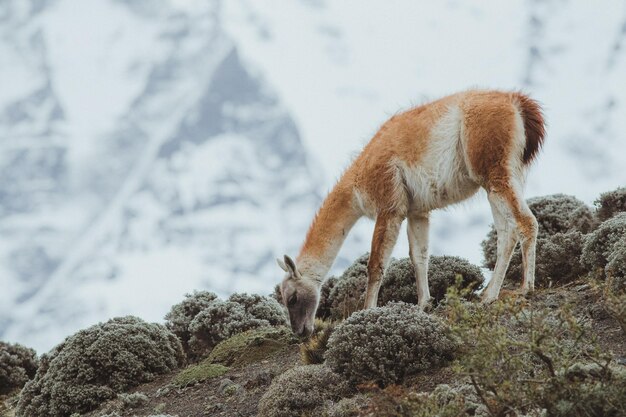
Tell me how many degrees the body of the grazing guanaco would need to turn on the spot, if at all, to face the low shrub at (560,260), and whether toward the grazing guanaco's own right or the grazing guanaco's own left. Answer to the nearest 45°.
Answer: approximately 135° to the grazing guanaco's own right

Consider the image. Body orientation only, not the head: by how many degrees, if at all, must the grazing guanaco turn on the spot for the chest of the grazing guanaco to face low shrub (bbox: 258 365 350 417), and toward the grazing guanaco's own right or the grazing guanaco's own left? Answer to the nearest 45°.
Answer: approximately 45° to the grazing guanaco's own left

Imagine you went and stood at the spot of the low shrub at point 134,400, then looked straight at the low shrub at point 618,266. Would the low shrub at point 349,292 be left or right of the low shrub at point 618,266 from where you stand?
left

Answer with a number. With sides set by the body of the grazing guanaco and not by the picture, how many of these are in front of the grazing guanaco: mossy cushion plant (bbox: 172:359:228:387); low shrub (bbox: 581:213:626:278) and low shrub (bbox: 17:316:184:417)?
2

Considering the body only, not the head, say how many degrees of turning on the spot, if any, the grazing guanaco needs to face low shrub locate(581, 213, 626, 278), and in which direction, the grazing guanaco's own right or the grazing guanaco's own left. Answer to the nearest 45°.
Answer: approximately 135° to the grazing guanaco's own right

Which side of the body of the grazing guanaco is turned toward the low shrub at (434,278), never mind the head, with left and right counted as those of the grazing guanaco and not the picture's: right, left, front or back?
right

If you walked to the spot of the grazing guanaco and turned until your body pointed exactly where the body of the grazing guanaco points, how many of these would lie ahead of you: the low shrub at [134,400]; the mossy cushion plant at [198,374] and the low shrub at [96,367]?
3

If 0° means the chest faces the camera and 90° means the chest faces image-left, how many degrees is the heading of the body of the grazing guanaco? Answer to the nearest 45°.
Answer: approximately 90°

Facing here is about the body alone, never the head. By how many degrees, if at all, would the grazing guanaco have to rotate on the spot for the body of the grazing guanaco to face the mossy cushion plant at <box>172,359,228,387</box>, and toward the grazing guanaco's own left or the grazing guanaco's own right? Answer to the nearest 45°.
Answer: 0° — it already faces it
